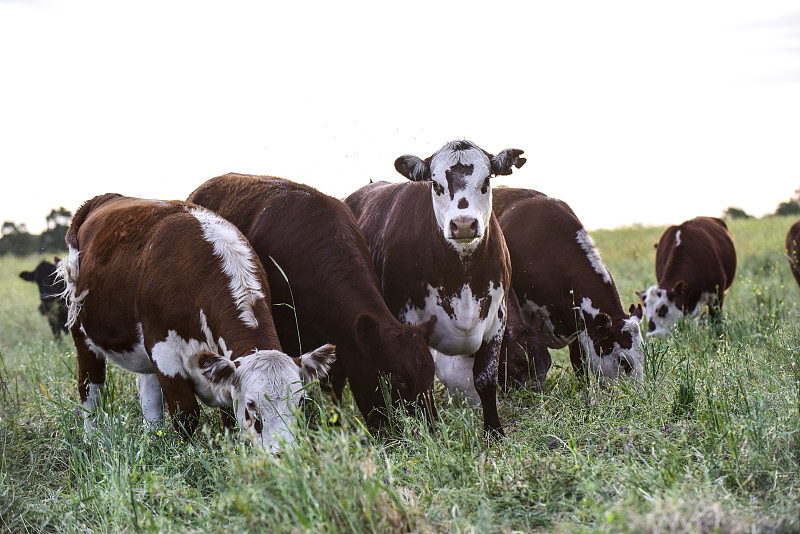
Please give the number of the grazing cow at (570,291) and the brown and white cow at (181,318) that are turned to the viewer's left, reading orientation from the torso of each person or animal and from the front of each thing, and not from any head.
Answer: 0

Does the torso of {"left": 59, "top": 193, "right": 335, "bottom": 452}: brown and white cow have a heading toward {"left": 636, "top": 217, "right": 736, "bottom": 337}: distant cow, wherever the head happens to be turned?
no

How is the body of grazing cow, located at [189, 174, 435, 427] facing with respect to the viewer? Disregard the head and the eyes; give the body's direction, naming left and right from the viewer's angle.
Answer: facing the viewer and to the right of the viewer

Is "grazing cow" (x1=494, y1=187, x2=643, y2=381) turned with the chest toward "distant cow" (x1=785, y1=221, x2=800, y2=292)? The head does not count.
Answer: no

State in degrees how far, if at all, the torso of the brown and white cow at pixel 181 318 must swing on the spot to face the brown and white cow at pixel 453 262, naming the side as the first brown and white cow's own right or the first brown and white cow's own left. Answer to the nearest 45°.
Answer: approximately 45° to the first brown and white cow's own left

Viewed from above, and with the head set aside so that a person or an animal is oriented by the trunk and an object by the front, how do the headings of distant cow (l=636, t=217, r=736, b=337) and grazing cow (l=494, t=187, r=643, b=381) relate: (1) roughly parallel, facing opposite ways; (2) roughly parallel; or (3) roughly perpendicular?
roughly perpendicular

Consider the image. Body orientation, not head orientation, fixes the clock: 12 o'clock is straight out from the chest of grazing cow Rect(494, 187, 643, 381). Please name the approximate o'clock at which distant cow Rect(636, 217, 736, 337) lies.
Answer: The distant cow is roughly at 8 o'clock from the grazing cow.

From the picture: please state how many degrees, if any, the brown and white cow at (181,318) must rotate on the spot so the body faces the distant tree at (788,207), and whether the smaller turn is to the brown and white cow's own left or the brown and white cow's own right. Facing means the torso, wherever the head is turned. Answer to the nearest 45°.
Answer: approximately 90° to the brown and white cow's own left

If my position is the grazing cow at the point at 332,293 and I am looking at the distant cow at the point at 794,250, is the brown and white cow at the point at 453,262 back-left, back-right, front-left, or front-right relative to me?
front-right

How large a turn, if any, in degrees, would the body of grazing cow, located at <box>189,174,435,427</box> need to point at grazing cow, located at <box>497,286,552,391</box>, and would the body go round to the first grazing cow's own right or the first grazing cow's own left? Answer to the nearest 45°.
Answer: approximately 90° to the first grazing cow's own left

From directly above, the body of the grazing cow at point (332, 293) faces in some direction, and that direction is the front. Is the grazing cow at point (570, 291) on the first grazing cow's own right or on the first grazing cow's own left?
on the first grazing cow's own left

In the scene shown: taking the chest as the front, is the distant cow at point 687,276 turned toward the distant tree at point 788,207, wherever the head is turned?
no

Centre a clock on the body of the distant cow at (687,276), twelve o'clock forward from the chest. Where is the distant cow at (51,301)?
the distant cow at (51,301) is roughly at 1 o'clock from the distant cow at (687,276).

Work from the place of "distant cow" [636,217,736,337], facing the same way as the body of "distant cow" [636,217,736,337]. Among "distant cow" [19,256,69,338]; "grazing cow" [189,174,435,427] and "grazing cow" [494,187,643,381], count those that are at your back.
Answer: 0

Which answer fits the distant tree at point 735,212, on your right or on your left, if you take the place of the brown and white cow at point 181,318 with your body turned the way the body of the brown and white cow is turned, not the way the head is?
on your left
